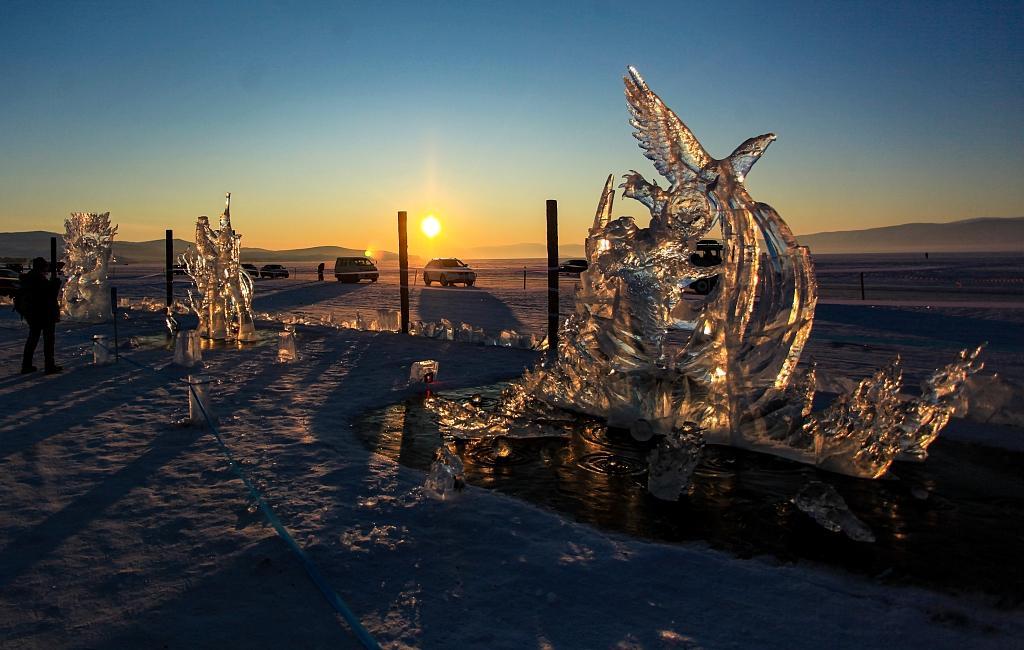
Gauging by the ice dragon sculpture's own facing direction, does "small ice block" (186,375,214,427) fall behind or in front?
in front

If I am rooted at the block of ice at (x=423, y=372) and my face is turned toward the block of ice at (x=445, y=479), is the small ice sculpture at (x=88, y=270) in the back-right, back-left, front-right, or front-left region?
back-right

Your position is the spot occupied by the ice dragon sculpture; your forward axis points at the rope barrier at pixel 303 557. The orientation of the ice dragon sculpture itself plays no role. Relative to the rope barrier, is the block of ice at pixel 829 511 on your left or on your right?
left

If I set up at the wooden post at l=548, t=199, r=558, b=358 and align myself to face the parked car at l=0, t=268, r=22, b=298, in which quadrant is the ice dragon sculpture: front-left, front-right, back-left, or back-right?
back-left
